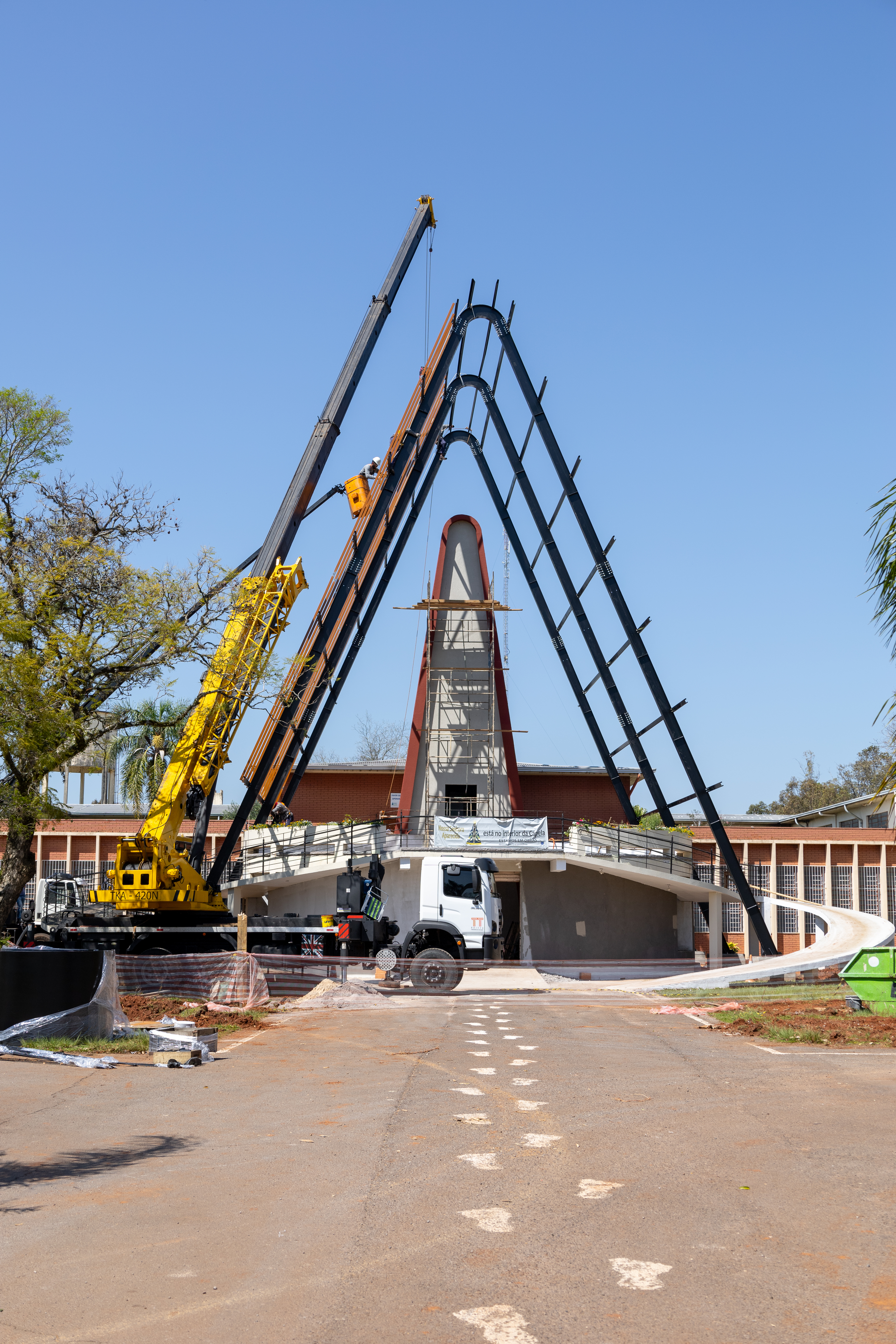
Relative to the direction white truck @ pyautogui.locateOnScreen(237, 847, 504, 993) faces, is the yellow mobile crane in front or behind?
behind

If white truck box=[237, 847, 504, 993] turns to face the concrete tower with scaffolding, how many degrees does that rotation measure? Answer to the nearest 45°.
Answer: approximately 90° to its left

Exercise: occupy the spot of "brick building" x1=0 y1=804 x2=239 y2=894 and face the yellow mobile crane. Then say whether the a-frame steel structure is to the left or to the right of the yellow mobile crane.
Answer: left

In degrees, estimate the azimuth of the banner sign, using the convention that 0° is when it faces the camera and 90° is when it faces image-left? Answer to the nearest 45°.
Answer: approximately 0°

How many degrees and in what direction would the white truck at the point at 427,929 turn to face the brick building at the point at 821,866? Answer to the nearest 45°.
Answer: approximately 45° to its left

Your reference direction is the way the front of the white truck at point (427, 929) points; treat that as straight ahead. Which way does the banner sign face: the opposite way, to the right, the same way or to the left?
to the right

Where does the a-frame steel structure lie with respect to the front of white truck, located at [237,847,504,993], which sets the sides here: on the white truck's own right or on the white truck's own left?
on the white truck's own left

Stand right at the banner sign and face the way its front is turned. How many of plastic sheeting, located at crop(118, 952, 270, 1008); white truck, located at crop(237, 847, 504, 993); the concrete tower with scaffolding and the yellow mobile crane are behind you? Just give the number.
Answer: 1

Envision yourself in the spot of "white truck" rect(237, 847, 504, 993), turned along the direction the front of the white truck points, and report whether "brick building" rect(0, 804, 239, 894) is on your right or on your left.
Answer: on your left

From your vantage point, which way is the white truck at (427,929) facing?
to the viewer's right

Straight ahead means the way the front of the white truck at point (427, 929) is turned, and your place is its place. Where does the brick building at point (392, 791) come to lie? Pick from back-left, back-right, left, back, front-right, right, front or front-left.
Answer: left

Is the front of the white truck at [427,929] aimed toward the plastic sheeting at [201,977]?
no

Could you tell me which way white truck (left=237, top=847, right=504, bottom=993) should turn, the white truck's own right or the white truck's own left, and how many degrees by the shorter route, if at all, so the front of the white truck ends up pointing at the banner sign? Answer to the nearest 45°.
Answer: approximately 90° to the white truck's own left

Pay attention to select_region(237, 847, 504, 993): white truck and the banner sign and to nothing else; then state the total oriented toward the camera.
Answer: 1
